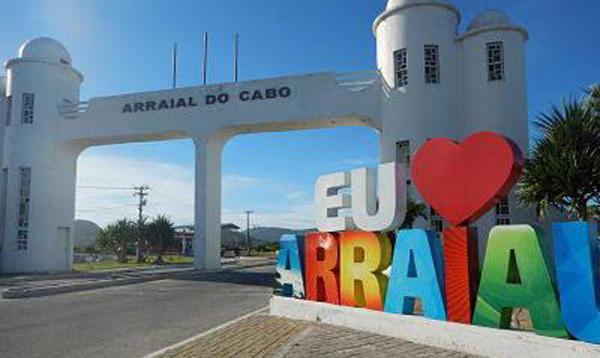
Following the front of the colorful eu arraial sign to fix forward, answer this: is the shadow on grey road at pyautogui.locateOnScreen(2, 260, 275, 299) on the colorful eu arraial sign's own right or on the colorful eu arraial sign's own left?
on the colorful eu arraial sign's own right

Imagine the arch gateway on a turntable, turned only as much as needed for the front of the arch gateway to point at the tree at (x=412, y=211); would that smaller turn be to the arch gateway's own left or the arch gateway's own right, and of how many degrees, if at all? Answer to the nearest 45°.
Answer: approximately 90° to the arch gateway's own left

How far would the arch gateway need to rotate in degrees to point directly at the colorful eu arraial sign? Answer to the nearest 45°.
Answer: approximately 45° to its left

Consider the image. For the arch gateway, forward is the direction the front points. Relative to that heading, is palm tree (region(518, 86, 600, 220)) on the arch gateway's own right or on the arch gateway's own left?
on the arch gateway's own left

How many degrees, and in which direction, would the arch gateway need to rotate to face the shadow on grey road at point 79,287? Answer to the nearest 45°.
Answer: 0° — it already faces it

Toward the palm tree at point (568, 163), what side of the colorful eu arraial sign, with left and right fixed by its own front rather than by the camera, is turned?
back

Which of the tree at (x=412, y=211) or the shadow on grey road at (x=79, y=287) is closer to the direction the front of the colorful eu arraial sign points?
the shadow on grey road

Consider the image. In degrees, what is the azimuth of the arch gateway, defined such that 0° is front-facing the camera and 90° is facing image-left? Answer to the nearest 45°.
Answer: approximately 45°

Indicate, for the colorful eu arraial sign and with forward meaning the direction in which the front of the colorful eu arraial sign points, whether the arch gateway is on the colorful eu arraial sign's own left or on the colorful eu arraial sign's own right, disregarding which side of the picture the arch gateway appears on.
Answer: on the colorful eu arraial sign's own right
